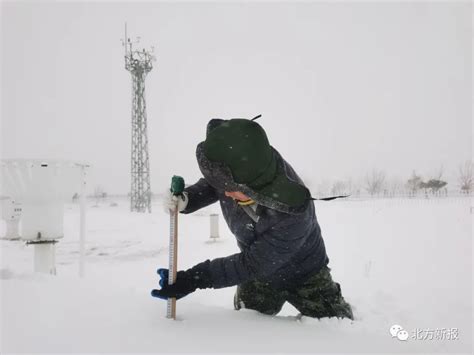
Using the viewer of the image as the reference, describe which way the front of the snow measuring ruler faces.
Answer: facing the viewer and to the left of the viewer
